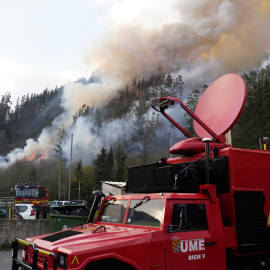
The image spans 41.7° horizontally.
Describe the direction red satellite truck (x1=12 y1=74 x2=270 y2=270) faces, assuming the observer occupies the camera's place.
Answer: facing the viewer and to the left of the viewer

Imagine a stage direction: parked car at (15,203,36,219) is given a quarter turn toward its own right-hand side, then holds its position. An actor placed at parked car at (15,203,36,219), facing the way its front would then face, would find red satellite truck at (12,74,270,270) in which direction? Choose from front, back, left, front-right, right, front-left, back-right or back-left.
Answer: back-right
